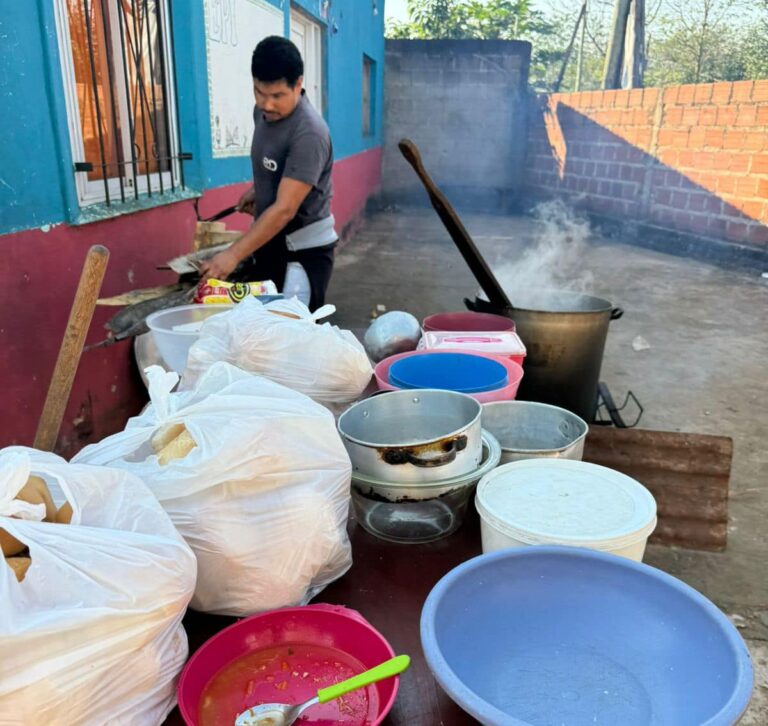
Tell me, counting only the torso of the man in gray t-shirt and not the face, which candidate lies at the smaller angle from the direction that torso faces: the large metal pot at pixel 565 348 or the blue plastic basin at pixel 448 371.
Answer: the blue plastic basin

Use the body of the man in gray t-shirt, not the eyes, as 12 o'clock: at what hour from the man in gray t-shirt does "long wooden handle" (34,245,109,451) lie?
The long wooden handle is roughly at 11 o'clock from the man in gray t-shirt.

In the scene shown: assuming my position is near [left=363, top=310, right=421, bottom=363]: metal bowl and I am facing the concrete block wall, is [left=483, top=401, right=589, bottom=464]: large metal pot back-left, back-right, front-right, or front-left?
back-right

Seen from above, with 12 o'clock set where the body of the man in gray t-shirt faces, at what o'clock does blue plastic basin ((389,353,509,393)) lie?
The blue plastic basin is roughly at 10 o'clock from the man in gray t-shirt.

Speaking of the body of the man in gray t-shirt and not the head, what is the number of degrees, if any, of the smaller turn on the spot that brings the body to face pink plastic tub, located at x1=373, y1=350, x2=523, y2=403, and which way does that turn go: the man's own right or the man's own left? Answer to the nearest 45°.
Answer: approximately 45° to the man's own left

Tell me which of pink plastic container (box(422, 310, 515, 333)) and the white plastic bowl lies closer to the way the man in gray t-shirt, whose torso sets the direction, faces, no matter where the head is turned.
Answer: the white plastic bowl

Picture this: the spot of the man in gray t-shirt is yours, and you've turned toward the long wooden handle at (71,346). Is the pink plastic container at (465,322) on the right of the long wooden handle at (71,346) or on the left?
left

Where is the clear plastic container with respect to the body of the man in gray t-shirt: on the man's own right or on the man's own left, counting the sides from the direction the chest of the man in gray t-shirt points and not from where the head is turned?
on the man's own left

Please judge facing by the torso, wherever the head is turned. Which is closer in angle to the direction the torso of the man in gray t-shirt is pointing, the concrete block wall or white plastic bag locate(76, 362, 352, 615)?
the white plastic bag

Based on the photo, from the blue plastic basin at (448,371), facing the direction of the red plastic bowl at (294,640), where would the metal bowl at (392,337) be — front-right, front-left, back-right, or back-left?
back-right

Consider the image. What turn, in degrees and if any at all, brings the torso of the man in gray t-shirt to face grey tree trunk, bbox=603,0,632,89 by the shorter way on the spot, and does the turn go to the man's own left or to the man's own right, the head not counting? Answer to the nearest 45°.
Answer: approximately 180°

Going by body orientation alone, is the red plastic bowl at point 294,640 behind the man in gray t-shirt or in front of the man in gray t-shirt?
in front
